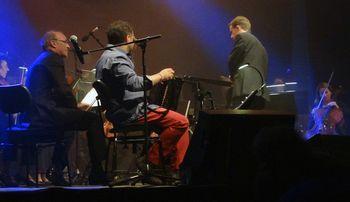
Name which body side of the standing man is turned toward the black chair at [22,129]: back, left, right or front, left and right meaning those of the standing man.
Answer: left

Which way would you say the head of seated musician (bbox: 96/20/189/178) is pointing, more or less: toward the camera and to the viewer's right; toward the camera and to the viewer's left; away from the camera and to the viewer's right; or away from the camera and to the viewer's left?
away from the camera and to the viewer's right

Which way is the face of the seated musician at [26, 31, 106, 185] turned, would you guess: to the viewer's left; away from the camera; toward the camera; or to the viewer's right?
to the viewer's right

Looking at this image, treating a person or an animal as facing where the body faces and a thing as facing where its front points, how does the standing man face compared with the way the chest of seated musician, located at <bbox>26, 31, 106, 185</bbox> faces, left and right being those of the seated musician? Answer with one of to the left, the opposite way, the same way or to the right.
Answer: to the left

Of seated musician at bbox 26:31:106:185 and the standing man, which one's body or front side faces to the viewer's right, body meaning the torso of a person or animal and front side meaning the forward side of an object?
the seated musician

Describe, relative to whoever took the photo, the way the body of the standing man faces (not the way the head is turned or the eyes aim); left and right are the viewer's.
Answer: facing away from the viewer and to the left of the viewer

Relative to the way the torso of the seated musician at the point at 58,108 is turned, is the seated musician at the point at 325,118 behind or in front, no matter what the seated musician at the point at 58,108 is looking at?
in front

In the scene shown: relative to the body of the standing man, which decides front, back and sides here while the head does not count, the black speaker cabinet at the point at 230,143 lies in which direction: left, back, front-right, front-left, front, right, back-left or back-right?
back-left

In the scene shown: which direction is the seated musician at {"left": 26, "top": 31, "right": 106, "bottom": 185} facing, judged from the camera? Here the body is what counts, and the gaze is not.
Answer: to the viewer's right

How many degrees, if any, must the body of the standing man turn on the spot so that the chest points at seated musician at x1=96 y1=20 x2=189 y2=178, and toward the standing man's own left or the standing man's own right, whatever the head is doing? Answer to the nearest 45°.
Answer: approximately 90° to the standing man's own left

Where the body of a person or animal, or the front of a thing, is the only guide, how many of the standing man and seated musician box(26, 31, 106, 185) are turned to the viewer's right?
1

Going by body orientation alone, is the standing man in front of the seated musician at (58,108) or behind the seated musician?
in front
